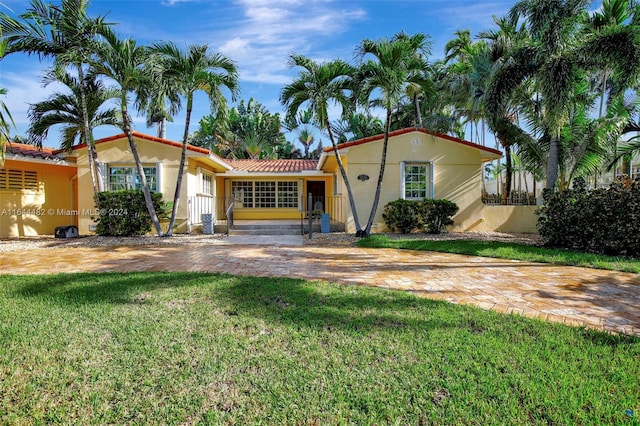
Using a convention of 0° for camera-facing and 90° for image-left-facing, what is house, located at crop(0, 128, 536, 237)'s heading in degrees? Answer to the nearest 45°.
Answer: approximately 0°

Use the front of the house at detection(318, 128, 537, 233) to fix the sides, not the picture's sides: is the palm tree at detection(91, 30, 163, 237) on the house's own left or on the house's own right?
on the house's own right

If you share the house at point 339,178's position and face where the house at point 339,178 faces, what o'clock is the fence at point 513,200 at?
The fence is roughly at 9 o'clock from the house.

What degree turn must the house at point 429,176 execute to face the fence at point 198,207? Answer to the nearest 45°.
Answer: approximately 90° to its right

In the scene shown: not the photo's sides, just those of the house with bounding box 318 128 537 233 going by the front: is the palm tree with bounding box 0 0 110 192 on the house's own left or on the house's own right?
on the house's own right

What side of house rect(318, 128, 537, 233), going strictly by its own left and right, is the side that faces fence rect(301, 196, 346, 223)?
right
